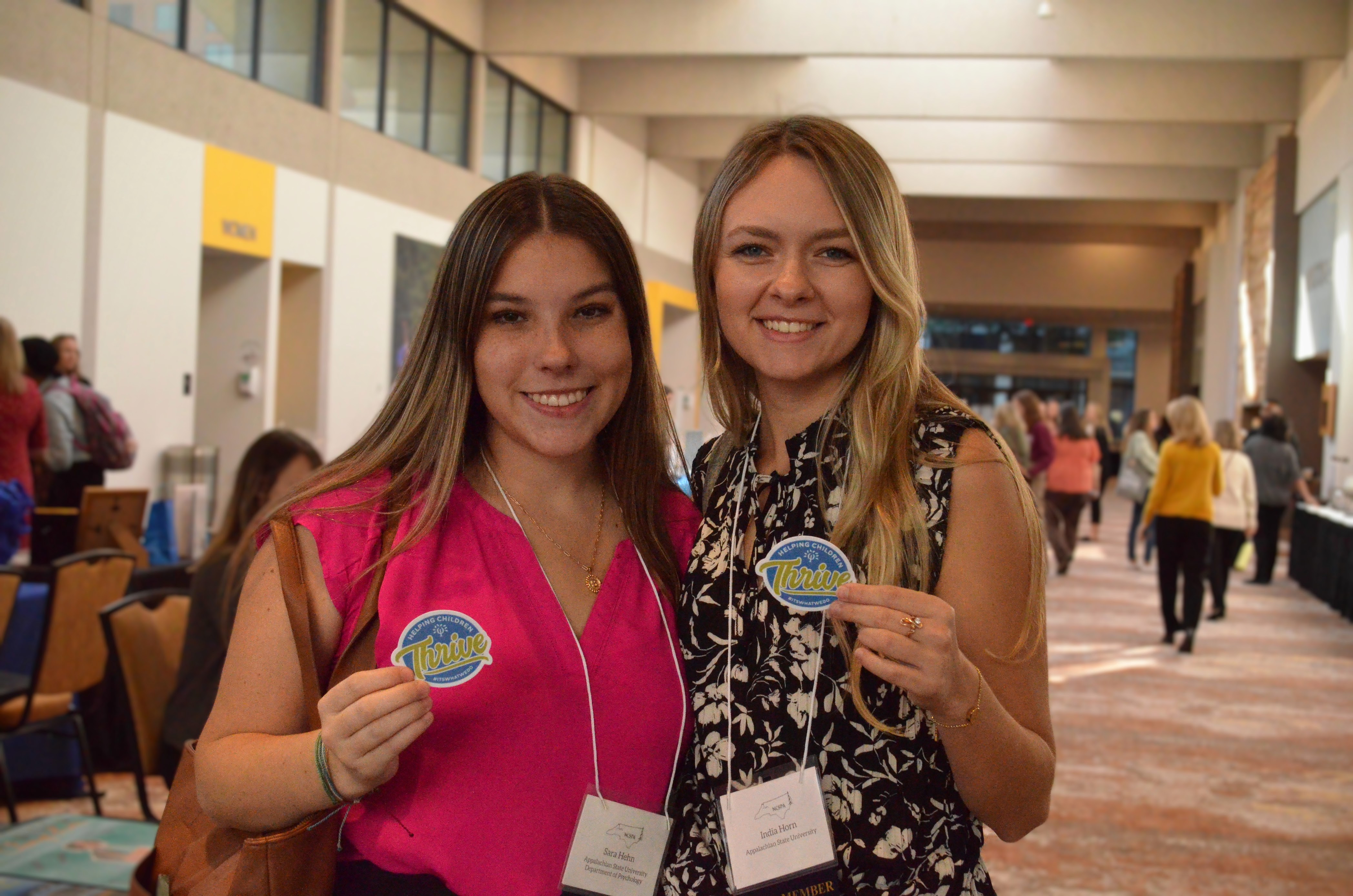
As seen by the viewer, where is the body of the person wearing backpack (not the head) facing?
to the viewer's left

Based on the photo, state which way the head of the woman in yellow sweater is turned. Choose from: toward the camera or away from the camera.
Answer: away from the camera

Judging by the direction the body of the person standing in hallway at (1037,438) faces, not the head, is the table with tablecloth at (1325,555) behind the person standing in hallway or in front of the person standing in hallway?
behind

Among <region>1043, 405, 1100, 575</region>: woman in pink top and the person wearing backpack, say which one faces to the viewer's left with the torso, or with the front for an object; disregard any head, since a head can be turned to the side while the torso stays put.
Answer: the person wearing backpack

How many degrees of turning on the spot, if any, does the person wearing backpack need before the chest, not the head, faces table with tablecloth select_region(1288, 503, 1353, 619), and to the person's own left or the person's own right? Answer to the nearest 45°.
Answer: approximately 180°
